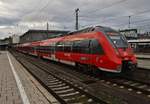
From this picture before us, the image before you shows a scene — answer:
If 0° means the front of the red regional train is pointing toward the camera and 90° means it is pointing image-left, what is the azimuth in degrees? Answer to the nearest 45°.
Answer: approximately 315°
